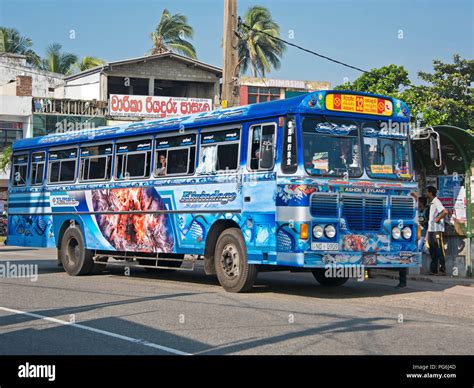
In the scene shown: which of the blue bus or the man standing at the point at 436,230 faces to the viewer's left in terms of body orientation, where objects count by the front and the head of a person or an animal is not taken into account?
the man standing

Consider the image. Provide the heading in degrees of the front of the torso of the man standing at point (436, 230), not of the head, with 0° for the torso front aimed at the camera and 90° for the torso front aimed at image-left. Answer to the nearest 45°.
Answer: approximately 90°

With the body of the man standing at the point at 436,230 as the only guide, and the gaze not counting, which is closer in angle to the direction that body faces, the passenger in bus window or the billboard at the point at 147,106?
the passenger in bus window

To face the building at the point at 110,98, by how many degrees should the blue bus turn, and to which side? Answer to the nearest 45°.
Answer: approximately 135° to its left

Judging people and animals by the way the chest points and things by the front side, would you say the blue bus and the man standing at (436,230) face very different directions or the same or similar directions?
very different directions

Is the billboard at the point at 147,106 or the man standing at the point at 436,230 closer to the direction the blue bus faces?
the man standing

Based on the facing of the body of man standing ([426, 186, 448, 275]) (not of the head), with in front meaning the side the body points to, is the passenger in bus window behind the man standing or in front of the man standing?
in front

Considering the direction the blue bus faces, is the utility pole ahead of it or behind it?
behind

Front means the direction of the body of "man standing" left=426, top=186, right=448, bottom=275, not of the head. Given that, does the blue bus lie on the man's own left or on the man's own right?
on the man's own left

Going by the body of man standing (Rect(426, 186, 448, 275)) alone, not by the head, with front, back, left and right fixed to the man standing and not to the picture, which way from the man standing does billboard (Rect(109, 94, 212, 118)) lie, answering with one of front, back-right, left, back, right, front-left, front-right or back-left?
front-right

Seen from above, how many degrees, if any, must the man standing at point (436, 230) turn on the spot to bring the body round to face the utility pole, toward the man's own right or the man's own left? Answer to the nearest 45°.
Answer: approximately 45° to the man's own right

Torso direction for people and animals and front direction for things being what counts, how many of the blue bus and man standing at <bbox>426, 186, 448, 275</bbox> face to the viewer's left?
1

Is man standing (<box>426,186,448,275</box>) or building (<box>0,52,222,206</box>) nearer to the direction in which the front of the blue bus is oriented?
the man standing

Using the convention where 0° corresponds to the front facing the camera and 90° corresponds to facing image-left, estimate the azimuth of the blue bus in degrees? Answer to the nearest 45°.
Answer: approximately 315°
